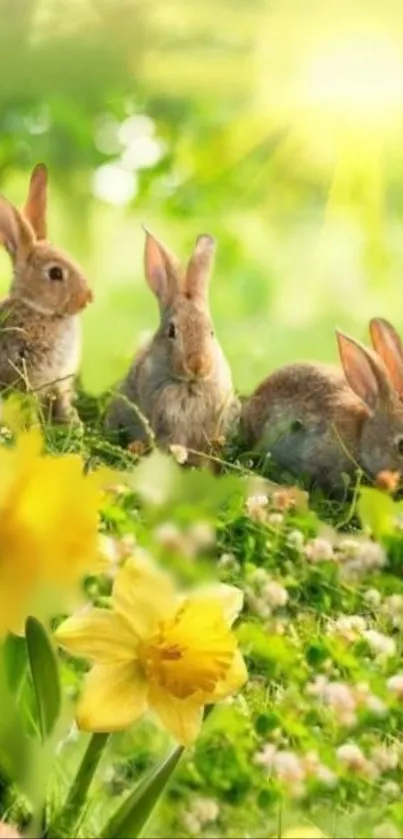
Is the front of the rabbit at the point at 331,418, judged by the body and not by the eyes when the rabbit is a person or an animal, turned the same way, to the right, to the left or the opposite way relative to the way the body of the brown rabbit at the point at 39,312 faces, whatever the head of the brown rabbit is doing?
the same way

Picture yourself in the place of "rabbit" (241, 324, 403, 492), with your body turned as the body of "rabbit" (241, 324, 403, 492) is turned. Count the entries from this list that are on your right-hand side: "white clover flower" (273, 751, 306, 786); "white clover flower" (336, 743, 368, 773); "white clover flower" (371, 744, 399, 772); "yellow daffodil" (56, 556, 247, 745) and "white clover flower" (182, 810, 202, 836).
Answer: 5

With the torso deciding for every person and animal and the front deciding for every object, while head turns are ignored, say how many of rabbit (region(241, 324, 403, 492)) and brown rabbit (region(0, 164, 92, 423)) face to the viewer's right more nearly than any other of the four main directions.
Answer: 2

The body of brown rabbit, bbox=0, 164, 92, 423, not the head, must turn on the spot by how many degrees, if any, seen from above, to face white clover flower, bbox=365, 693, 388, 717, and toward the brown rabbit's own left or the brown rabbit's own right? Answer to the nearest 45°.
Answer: approximately 90° to the brown rabbit's own right

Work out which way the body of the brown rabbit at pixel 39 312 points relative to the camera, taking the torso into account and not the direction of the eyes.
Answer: to the viewer's right

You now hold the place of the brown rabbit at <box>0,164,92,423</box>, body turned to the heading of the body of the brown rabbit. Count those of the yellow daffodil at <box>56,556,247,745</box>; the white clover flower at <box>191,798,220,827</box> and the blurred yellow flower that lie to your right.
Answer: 3

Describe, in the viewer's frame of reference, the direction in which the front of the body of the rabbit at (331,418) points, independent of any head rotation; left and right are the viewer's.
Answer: facing to the right of the viewer

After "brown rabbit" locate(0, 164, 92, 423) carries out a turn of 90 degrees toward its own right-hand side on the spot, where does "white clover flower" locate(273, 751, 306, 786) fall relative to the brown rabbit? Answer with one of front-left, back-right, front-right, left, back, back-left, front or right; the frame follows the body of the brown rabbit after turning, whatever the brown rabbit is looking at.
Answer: front
